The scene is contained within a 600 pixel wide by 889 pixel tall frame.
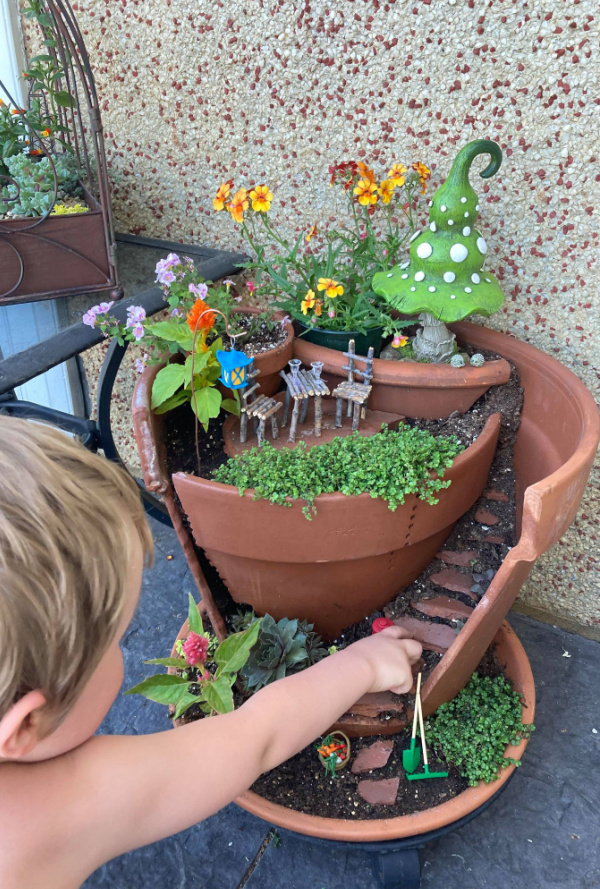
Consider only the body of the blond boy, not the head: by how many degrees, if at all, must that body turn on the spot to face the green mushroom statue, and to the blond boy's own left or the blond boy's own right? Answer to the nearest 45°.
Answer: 0° — they already face it

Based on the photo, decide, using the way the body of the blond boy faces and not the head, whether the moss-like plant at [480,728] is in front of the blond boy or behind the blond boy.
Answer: in front

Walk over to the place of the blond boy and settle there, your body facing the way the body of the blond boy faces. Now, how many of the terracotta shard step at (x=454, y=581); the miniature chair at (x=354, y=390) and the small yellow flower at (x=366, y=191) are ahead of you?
3

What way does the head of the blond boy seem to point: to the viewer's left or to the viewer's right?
to the viewer's right

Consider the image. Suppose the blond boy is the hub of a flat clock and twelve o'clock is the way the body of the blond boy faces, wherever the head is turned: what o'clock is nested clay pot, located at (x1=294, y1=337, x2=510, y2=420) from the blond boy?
The nested clay pot is roughly at 12 o'clock from the blond boy.

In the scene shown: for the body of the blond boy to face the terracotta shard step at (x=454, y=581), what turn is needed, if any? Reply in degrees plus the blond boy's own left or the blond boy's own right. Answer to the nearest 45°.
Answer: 0° — they already face it

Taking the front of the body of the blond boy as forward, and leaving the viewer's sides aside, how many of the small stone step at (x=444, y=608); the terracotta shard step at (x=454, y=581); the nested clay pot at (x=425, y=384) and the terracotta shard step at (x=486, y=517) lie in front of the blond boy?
4

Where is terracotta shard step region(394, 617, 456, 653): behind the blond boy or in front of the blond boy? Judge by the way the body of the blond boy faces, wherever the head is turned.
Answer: in front

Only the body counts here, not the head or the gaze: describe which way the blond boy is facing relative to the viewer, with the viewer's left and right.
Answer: facing away from the viewer and to the right of the viewer

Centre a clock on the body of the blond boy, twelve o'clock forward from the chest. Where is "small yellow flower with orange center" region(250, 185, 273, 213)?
The small yellow flower with orange center is roughly at 11 o'clock from the blond boy.
